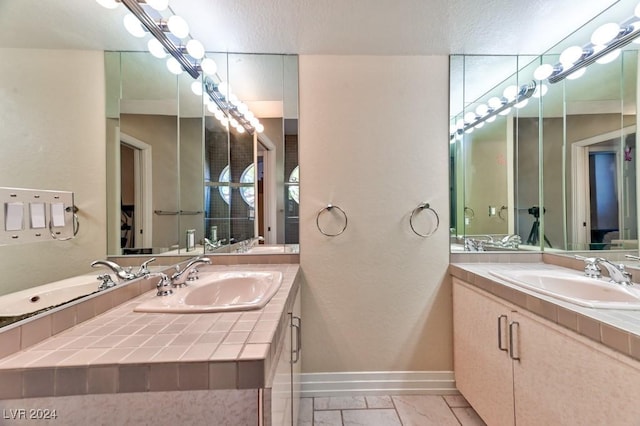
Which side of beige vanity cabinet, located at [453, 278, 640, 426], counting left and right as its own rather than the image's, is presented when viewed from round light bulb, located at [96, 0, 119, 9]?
front

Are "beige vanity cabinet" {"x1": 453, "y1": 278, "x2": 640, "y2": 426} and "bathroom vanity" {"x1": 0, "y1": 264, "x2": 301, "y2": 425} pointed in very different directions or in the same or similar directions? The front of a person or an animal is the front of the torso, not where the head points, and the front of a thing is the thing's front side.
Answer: very different directions

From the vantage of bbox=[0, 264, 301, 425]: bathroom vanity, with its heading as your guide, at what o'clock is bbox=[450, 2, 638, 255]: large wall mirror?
The large wall mirror is roughly at 12 o'clock from the bathroom vanity.

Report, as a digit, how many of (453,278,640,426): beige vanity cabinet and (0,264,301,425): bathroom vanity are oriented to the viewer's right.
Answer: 1

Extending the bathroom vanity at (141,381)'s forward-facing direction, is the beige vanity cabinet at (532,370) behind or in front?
in front

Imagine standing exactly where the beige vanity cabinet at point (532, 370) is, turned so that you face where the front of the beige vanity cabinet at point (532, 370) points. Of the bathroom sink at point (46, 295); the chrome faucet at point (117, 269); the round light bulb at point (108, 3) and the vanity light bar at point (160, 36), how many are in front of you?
4

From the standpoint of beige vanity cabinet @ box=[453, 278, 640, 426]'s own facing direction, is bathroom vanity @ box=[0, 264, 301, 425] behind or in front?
in front

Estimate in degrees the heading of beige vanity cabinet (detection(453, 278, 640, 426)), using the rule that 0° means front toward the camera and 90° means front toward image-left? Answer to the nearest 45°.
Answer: approximately 45°

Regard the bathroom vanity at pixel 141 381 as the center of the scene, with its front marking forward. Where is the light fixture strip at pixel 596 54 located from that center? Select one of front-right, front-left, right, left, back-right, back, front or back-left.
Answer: front

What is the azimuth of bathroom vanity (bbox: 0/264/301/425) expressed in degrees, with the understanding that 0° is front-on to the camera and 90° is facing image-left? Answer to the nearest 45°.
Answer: approximately 270°

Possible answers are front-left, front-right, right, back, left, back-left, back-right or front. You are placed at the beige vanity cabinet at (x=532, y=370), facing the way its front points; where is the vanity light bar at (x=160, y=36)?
front
